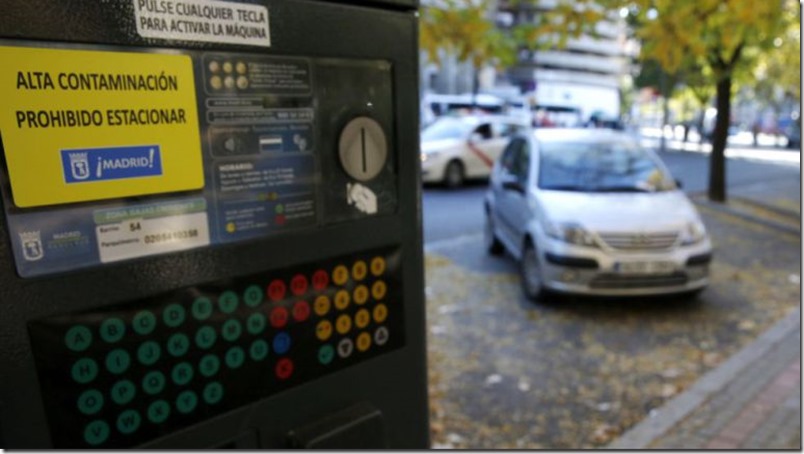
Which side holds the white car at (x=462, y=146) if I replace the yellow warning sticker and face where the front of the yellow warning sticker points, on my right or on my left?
on my left

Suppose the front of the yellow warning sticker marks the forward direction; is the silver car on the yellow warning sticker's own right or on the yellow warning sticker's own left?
on the yellow warning sticker's own left

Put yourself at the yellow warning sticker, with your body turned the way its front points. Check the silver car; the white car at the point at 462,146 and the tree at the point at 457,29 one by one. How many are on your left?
3

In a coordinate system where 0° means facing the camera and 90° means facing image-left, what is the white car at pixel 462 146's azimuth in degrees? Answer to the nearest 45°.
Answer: approximately 45°

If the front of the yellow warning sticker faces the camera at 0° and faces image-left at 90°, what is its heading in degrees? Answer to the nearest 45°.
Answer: approximately 315°

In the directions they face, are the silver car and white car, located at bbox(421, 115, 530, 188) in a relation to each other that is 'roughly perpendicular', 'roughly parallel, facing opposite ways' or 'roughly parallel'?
roughly perpendicular

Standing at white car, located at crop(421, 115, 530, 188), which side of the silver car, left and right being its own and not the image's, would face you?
back

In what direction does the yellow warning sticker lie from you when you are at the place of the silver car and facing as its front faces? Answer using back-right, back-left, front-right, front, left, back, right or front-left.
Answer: front-right

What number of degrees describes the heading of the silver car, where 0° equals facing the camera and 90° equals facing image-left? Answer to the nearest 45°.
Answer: approximately 315°
